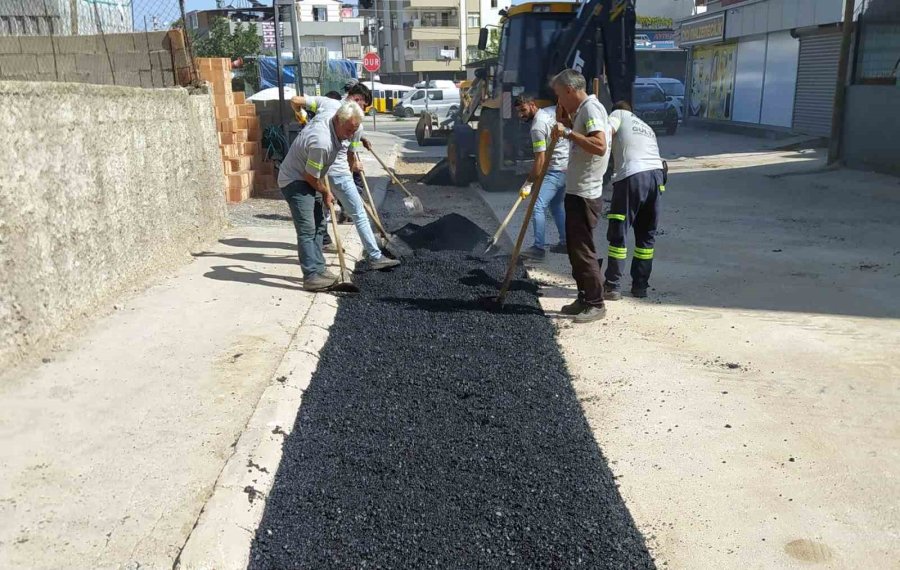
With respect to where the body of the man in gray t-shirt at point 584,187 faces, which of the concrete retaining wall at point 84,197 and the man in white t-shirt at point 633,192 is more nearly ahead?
the concrete retaining wall

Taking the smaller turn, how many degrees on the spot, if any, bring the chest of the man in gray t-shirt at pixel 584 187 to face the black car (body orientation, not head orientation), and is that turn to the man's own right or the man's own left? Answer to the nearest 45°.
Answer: approximately 90° to the man's own right

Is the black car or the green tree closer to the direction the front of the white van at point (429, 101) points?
the green tree

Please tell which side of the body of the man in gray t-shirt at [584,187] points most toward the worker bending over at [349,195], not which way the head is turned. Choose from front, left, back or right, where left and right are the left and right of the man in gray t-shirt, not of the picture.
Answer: front

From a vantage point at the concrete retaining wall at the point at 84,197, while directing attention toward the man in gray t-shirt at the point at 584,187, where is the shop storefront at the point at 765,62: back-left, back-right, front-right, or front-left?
front-left

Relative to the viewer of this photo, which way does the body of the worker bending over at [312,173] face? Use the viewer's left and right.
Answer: facing to the right of the viewer

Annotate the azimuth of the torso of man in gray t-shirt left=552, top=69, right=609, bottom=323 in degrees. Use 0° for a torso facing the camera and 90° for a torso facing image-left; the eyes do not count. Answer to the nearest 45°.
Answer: approximately 90°

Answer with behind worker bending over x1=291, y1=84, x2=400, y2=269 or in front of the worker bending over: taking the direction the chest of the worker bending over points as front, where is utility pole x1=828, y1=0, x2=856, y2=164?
in front

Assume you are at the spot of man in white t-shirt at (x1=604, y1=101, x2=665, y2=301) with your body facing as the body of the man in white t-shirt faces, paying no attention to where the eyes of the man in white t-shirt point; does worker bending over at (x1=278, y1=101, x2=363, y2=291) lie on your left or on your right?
on your left

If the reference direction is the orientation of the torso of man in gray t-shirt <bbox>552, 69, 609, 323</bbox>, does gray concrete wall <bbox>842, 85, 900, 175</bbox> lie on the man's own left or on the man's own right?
on the man's own right

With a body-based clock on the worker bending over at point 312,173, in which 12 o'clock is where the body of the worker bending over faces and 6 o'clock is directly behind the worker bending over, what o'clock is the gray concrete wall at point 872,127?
The gray concrete wall is roughly at 11 o'clock from the worker bending over.

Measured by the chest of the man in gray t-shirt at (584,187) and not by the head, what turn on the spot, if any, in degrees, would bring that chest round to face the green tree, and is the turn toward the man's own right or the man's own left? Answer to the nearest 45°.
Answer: approximately 45° to the man's own right

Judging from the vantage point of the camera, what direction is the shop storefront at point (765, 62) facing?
facing the viewer and to the left of the viewer

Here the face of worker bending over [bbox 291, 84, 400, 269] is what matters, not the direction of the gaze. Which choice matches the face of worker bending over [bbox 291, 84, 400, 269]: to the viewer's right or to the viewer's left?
to the viewer's right

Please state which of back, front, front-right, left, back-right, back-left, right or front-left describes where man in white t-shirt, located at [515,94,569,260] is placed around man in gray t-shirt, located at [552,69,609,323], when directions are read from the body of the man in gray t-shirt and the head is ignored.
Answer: right

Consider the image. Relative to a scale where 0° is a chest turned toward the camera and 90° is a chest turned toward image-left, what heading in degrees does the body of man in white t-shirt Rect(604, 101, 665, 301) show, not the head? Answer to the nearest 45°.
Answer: approximately 135°

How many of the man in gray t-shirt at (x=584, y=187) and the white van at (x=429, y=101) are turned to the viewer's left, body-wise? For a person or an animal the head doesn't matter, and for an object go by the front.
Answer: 2

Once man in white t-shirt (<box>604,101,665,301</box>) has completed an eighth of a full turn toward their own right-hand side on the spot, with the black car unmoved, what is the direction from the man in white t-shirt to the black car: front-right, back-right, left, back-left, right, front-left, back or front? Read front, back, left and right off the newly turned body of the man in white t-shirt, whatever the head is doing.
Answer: front

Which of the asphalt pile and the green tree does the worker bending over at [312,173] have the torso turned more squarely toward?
the asphalt pile

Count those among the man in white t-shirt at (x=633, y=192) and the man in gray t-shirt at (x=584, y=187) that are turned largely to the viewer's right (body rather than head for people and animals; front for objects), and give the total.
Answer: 0

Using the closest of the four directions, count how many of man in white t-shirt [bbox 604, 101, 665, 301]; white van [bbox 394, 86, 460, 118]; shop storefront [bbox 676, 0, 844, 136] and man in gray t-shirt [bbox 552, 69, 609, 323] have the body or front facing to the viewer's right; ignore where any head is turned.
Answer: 0

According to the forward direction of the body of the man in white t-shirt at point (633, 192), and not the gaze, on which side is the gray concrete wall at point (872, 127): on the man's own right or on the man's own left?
on the man's own right

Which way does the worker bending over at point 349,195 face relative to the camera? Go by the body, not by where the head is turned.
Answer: to the viewer's right
